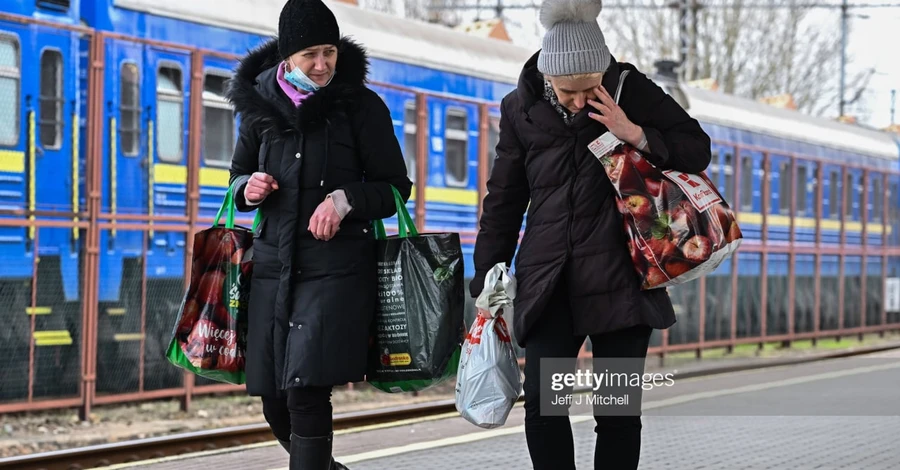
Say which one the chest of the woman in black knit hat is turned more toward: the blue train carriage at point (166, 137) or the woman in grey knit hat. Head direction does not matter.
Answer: the woman in grey knit hat

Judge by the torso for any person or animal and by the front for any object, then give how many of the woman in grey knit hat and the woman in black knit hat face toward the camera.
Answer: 2

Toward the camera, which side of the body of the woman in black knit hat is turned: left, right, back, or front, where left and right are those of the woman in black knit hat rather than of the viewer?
front

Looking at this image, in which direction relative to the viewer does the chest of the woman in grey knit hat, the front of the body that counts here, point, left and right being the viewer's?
facing the viewer

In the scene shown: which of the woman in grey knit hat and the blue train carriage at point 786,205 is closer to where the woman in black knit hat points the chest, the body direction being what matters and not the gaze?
the woman in grey knit hat

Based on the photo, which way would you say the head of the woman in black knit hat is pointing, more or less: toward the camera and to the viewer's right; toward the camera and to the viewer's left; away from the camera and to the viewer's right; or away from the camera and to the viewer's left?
toward the camera and to the viewer's right

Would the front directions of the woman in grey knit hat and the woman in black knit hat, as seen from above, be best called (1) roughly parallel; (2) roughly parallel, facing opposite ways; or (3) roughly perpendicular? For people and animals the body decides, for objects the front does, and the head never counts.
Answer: roughly parallel

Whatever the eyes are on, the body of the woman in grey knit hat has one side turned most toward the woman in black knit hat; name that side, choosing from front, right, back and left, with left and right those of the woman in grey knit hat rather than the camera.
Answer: right
